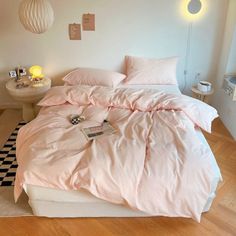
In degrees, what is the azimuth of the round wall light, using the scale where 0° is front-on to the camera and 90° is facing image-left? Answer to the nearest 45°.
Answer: approximately 0°

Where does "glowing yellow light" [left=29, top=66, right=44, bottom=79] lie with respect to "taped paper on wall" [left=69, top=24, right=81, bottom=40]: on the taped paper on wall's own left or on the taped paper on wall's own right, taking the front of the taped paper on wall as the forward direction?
on the taped paper on wall's own right

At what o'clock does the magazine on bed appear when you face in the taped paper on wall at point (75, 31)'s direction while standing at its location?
The magazine on bed is roughly at 12 o'clock from the taped paper on wall.

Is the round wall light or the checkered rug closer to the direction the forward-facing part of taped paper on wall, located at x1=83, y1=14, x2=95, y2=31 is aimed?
the checkered rug

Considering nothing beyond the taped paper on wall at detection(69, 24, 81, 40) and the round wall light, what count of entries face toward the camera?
2

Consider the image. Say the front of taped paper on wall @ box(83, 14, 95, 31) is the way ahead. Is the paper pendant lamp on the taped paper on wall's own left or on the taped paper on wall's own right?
on the taped paper on wall's own right

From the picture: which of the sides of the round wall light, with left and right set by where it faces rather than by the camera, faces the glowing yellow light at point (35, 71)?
right
